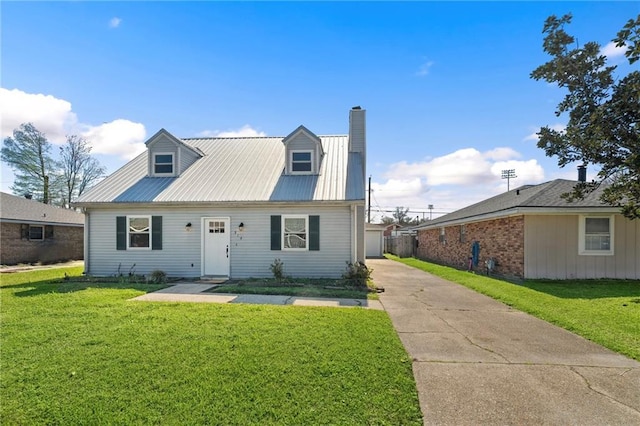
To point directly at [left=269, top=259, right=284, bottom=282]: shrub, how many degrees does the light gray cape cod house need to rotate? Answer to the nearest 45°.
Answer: approximately 45° to its left

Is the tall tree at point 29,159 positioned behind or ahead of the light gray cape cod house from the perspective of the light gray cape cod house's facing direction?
behind

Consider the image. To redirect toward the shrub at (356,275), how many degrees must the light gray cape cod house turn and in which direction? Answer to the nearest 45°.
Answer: approximately 45° to its left

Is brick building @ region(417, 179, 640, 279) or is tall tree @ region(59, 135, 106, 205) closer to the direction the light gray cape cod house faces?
the brick building

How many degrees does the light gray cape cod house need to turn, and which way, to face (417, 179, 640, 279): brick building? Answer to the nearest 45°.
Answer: approximately 90° to its left

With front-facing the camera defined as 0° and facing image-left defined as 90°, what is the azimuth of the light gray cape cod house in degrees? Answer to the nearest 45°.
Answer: approximately 0°

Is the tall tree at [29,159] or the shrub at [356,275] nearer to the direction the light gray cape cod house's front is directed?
the shrub
